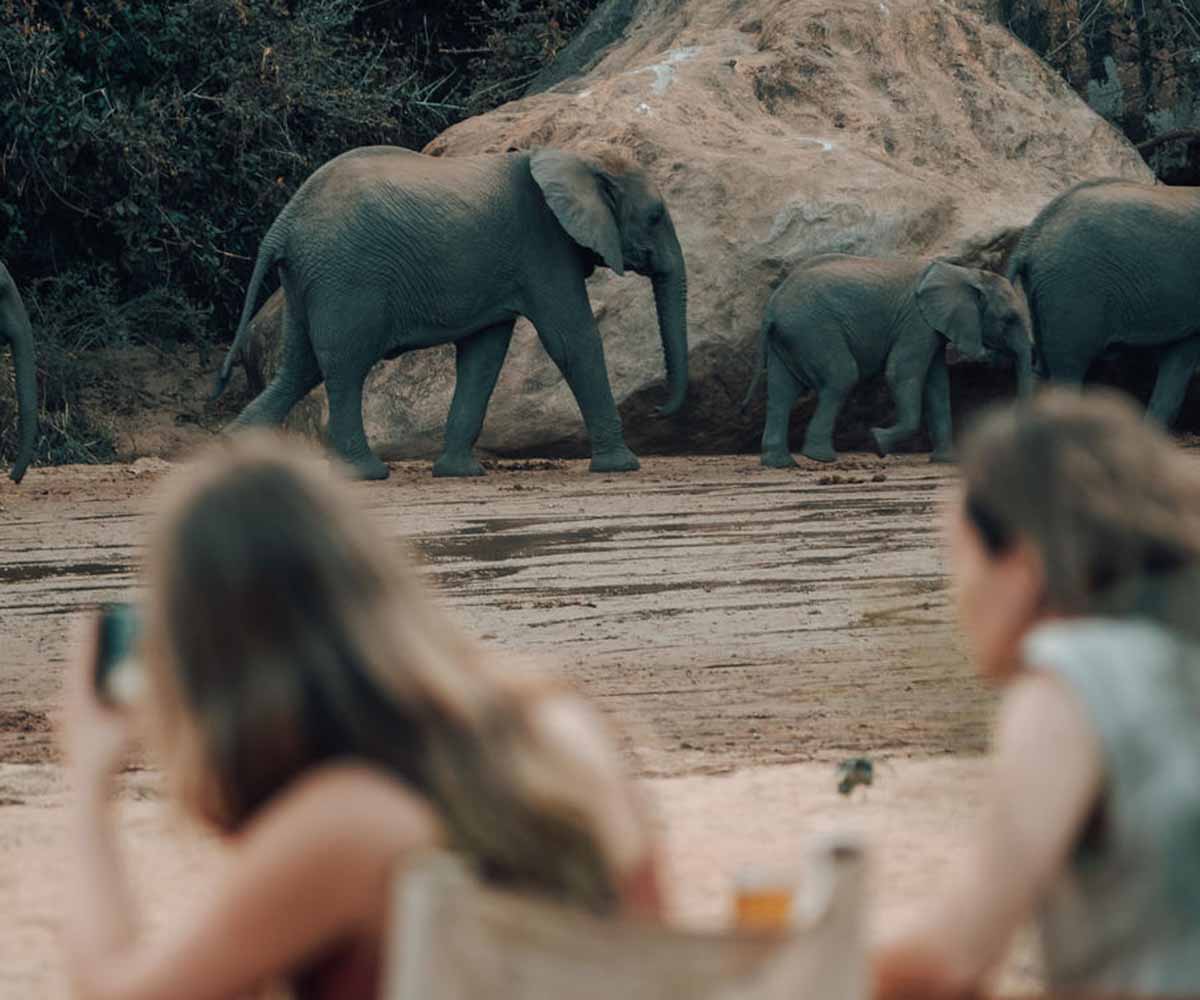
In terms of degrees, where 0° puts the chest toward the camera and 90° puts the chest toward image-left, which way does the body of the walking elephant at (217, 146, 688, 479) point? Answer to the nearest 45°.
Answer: approximately 270°

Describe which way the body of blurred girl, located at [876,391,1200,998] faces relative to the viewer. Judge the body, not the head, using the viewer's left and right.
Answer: facing away from the viewer and to the left of the viewer

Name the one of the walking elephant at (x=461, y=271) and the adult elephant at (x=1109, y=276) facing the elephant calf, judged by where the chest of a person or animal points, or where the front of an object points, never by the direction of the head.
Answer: the walking elephant

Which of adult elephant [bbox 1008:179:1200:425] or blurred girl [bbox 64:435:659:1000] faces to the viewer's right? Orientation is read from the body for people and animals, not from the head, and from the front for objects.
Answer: the adult elephant

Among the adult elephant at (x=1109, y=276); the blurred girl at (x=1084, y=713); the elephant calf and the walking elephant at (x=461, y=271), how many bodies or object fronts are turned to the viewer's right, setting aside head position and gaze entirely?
3

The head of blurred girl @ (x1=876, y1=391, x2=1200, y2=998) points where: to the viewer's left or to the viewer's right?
to the viewer's left

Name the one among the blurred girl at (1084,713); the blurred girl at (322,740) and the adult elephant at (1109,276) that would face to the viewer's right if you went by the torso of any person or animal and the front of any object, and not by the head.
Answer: the adult elephant

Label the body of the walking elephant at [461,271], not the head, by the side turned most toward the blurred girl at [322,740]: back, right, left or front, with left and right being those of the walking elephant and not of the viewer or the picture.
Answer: right

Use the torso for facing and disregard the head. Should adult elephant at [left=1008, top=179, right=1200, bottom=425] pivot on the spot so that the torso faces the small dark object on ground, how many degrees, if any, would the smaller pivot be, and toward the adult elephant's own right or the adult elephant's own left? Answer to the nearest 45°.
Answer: approximately 90° to the adult elephant's own right

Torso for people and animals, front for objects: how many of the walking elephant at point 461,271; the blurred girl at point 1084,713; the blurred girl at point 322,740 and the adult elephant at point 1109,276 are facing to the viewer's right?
2

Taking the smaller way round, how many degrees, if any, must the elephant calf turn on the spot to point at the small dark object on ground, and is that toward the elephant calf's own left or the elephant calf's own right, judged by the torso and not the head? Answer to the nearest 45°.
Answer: approximately 90° to the elephant calf's own right

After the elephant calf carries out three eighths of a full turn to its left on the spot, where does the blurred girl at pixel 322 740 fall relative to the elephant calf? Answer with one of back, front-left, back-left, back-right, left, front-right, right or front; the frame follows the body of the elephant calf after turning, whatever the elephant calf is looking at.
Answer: back-left

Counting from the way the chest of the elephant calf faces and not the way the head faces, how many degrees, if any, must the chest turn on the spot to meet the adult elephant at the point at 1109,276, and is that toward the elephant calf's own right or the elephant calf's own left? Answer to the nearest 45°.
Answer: approximately 45° to the elephant calf's own left

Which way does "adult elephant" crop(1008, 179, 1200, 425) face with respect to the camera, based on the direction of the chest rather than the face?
to the viewer's right

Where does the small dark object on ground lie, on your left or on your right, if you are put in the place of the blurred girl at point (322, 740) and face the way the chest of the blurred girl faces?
on your right

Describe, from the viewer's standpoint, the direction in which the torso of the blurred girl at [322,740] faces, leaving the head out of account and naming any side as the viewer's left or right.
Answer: facing away from the viewer and to the left of the viewer

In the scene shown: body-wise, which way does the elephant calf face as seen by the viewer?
to the viewer's right
